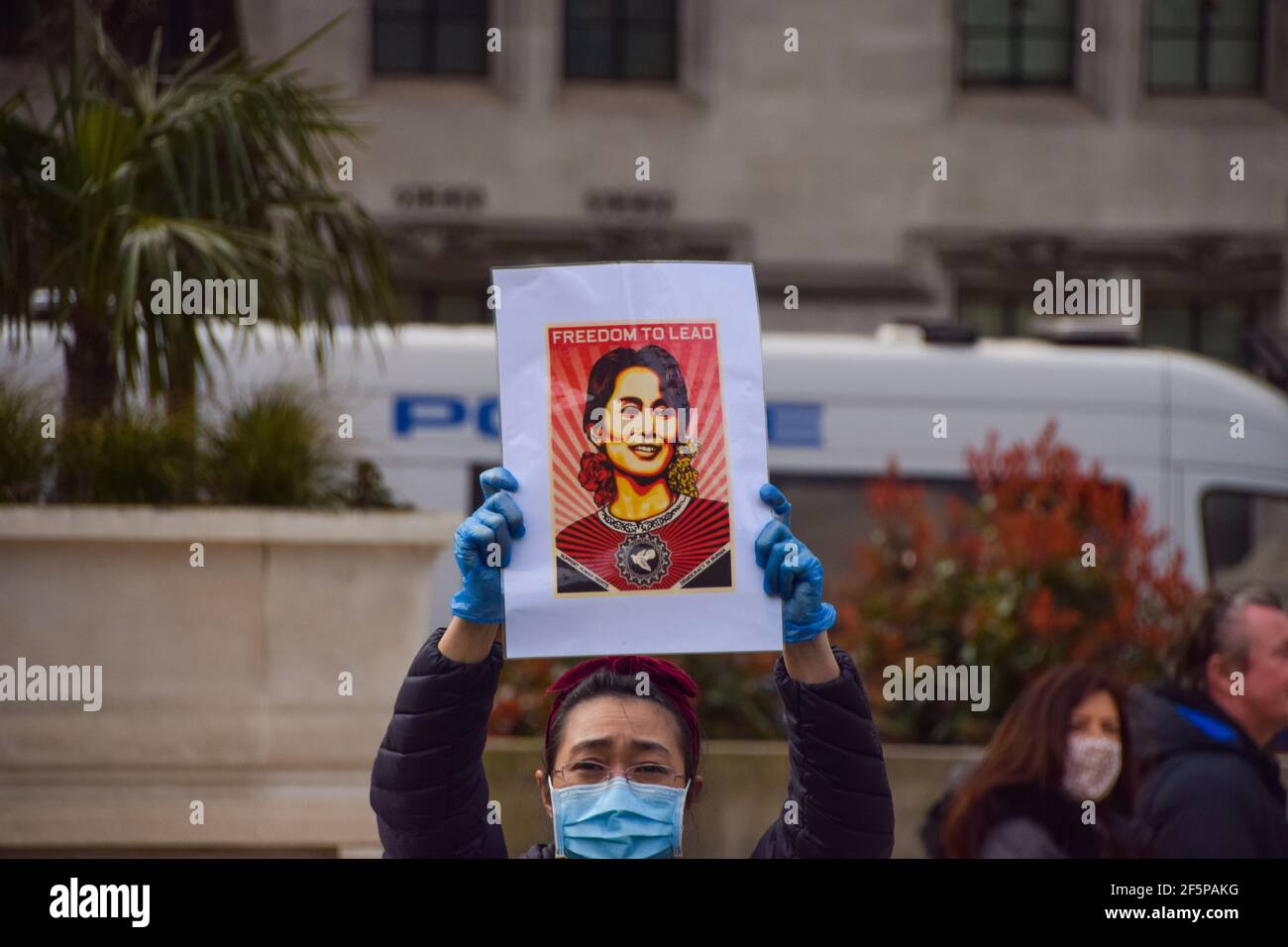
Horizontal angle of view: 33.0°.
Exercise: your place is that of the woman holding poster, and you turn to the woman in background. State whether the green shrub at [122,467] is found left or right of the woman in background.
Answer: left

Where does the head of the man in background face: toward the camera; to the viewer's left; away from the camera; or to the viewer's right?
to the viewer's right

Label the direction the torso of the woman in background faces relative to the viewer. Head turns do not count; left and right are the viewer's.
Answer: facing the viewer and to the right of the viewer

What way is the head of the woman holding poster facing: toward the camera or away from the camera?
toward the camera

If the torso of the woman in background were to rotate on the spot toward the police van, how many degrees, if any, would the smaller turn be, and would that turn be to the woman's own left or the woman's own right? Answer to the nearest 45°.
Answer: approximately 135° to the woman's own left

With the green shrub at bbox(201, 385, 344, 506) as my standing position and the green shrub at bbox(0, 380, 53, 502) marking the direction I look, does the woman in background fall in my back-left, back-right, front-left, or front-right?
back-left

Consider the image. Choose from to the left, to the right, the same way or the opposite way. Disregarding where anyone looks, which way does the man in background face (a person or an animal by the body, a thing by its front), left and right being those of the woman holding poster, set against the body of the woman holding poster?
to the left

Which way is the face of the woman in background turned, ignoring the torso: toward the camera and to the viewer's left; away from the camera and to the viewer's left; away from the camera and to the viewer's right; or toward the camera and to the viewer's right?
toward the camera and to the viewer's right

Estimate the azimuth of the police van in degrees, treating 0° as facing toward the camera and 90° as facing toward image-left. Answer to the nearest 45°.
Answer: approximately 270°

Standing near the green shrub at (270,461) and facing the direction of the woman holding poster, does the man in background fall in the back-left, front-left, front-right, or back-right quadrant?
front-left

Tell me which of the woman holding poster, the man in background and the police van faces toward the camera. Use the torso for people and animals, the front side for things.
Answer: the woman holding poster

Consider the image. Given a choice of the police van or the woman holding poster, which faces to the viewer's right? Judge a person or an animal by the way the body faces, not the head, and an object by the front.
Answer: the police van

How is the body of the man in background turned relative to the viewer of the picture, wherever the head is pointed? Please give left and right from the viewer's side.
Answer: facing to the right of the viewer

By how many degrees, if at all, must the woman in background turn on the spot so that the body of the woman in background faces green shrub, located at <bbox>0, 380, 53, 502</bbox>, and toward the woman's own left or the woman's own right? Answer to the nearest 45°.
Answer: approximately 135° to the woman's own right

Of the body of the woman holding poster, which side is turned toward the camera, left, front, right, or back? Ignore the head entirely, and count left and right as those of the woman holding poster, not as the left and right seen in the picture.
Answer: front
